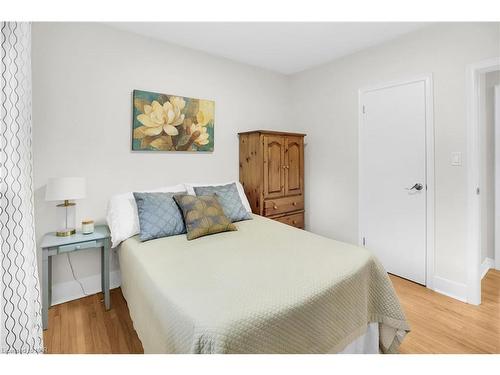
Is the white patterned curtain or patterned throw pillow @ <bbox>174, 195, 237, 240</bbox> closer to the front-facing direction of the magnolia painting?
the patterned throw pillow

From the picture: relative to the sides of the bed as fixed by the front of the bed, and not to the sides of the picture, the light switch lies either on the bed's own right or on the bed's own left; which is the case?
on the bed's own left

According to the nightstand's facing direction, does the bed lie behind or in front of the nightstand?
in front

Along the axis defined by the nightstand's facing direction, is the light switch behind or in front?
in front

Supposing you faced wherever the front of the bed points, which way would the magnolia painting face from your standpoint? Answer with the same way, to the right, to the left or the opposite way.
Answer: the same way

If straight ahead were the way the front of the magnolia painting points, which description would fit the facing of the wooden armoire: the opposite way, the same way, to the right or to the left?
the same way

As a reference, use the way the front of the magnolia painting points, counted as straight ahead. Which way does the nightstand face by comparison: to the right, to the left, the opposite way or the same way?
the same way

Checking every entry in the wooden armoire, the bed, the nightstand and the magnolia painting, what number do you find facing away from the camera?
0

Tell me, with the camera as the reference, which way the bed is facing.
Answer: facing the viewer and to the right of the viewer

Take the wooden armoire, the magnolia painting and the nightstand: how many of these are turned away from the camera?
0

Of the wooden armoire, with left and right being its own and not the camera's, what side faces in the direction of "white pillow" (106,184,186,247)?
right

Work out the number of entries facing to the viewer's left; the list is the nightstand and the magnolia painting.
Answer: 0
